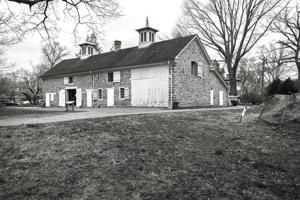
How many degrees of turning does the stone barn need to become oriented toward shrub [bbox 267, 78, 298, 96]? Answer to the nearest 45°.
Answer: approximately 90° to its left

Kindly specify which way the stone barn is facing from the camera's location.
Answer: facing the viewer and to the left of the viewer
